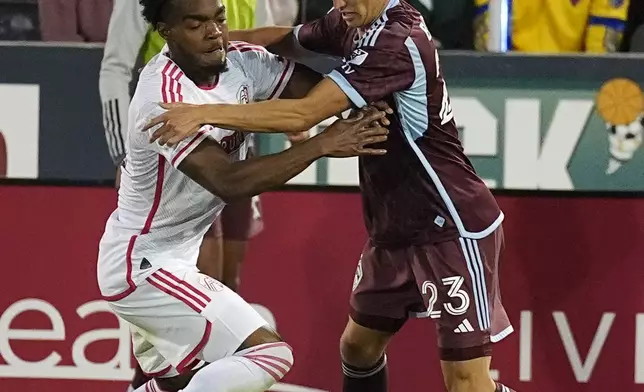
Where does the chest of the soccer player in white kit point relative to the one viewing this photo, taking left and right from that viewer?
facing the viewer and to the right of the viewer

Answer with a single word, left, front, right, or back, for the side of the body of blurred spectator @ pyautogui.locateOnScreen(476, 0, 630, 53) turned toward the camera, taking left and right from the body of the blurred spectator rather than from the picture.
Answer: front

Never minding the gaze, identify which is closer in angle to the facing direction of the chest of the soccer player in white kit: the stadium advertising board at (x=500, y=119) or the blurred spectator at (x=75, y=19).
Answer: the stadium advertising board

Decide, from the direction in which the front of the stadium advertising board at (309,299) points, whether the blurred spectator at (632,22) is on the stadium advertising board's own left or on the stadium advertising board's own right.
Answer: on the stadium advertising board's own left

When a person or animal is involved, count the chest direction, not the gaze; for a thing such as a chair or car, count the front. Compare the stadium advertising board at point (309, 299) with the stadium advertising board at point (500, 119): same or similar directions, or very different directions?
same or similar directions

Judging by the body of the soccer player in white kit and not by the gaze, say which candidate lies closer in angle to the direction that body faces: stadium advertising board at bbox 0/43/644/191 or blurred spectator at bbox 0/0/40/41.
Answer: the stadium advertising board

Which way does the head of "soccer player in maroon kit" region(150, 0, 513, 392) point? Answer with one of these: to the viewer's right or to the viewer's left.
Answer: to the viewer's left

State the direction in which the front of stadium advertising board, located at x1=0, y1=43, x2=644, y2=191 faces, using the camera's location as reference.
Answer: facing the viewer

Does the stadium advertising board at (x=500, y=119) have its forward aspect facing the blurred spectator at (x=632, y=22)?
no

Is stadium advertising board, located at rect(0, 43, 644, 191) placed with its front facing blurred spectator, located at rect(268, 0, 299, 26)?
no

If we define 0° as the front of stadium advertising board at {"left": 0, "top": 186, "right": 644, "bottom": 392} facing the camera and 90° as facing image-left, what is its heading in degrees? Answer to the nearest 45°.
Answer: approximately 0°

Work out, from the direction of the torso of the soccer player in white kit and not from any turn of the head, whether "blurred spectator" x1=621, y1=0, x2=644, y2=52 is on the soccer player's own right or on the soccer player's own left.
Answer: on the soccer player's own left

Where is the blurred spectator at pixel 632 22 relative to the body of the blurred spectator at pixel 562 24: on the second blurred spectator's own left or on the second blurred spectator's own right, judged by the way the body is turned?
on the second blurred spectator's own left

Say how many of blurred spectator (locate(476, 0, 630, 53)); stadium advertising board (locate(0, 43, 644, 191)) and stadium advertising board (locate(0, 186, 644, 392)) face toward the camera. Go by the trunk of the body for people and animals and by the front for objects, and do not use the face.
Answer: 3
